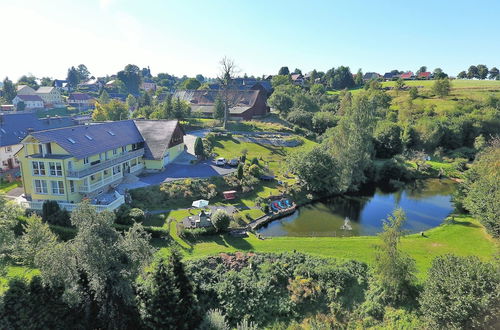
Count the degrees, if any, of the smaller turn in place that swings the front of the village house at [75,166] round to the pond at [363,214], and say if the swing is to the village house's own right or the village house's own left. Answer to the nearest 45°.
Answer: approximately 45° to the village house's own left

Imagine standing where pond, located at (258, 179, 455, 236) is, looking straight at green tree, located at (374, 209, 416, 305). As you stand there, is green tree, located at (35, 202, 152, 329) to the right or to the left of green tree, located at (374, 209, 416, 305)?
right

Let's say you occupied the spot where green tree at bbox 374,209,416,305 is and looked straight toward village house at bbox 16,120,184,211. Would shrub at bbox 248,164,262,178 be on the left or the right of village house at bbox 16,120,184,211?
right

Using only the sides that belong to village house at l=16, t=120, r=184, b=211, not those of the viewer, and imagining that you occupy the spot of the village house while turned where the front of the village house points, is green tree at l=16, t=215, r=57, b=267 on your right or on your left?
on your right

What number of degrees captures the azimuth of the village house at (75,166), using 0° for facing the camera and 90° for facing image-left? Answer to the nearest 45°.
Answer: approximately 315°

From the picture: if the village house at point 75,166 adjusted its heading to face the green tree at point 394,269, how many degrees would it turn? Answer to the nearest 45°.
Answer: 0° — it already faces it

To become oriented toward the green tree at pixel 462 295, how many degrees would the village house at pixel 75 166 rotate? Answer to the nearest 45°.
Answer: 0° — it already faces it
